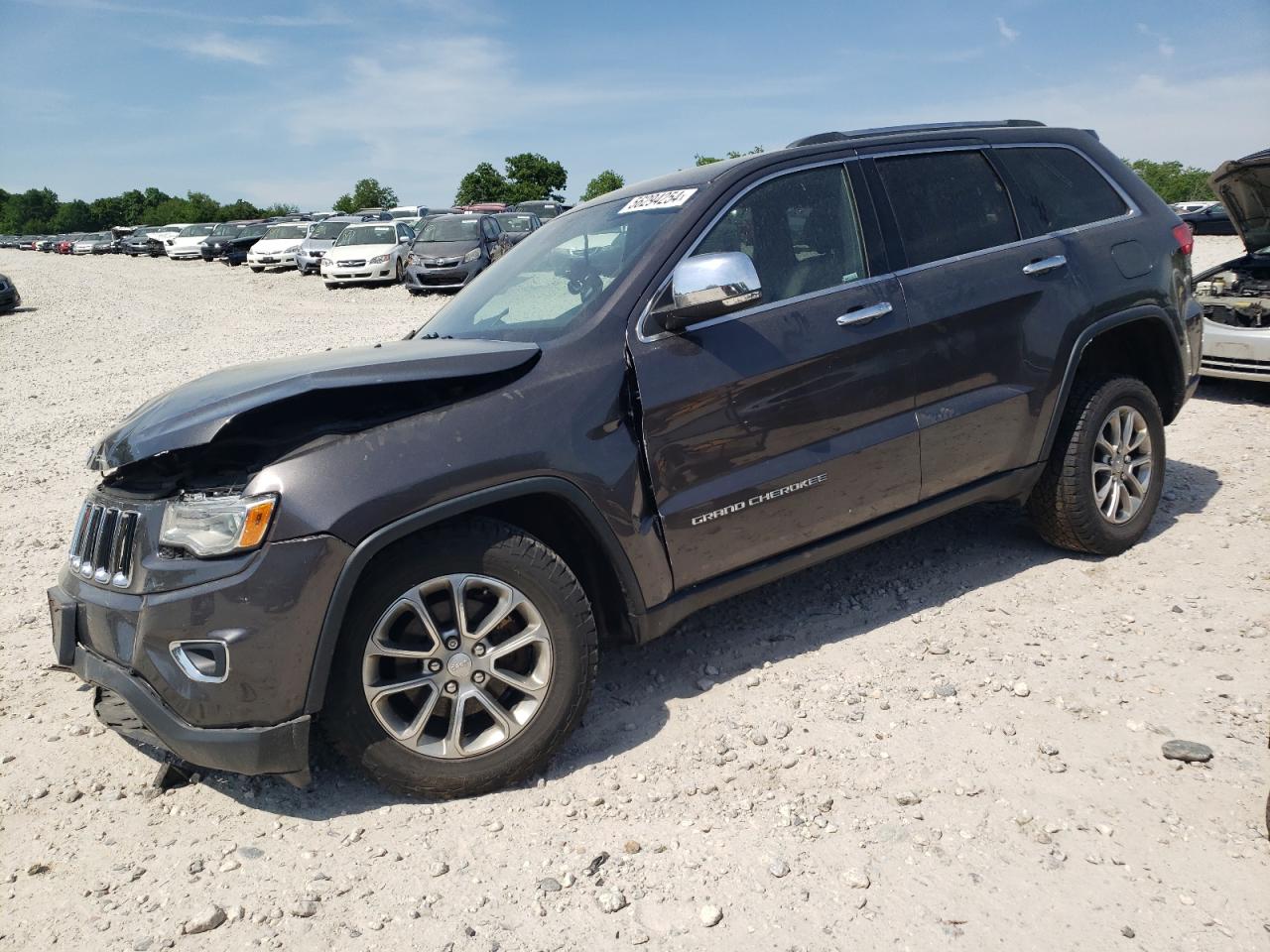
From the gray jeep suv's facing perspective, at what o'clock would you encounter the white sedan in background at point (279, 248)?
The white sedan in background is roughly at 4 o'clock from the gray jeep suv.

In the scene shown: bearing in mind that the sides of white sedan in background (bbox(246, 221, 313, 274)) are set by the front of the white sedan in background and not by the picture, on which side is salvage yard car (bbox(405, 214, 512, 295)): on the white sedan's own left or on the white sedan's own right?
on the white sedan's own left

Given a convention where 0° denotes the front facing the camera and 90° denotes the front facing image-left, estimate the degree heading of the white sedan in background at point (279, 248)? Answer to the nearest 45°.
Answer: approximately 45°

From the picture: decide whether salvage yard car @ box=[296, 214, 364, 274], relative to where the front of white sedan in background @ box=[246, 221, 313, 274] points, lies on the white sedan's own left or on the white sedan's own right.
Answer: on the white sedan's own left

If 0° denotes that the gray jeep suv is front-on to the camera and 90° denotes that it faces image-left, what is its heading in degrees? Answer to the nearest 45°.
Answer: approximately 45°

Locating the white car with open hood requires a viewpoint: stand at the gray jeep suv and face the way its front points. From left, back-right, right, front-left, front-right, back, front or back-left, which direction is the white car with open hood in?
back
